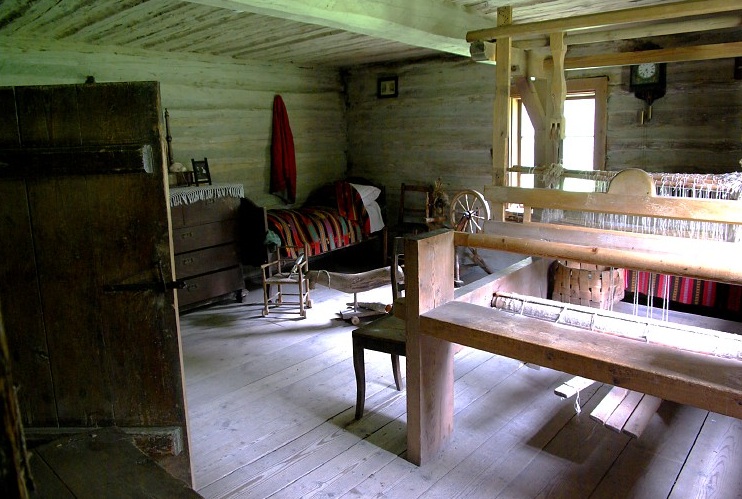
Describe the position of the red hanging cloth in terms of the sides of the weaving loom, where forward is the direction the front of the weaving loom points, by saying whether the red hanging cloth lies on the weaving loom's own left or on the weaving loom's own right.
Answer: on the weaving loom's own right

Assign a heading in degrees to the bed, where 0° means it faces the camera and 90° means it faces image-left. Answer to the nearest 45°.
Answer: approximately 45°

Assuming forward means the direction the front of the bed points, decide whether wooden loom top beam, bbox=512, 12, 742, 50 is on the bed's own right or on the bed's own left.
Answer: on the bed's own left

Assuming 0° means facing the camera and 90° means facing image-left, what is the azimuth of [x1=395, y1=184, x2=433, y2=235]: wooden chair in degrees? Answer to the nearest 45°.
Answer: approximately 45°

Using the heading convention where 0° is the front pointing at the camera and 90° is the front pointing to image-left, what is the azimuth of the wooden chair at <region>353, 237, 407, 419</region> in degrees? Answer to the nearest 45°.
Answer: approximately 45°

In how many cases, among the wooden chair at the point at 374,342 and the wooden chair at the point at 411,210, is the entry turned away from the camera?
0
